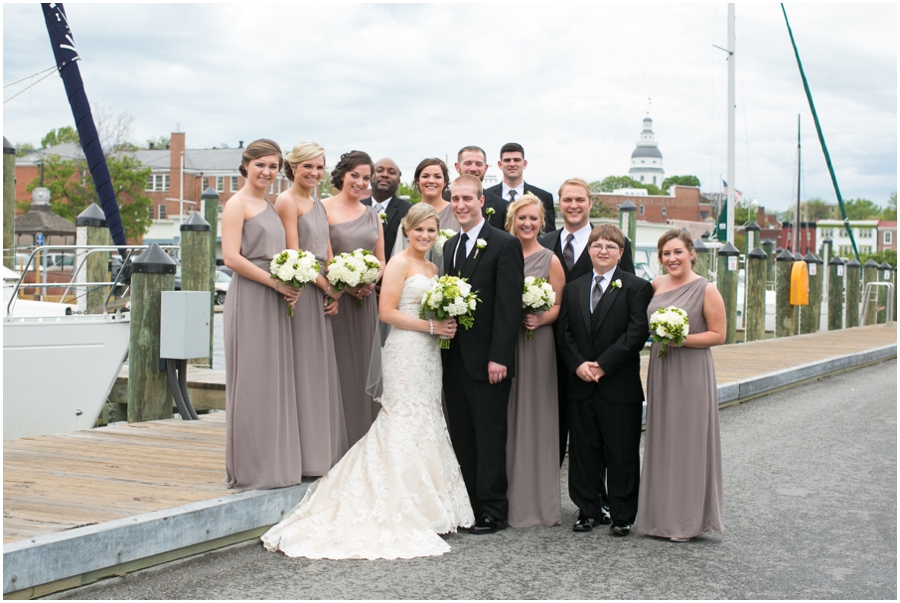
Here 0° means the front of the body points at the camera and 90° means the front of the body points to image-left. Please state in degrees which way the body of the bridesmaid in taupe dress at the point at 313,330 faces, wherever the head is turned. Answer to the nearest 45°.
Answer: approximately 315°

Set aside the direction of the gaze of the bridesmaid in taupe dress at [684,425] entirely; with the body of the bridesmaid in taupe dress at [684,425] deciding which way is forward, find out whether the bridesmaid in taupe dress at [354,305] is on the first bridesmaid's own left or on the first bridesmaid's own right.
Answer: on the first bridesmaid's own right

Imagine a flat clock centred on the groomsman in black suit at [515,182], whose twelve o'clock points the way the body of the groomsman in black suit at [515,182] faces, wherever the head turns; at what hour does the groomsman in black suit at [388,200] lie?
the groomsman in black suit at [388,200] is roughly at 2 o'clock from the groomsman in black suit at [515,182].

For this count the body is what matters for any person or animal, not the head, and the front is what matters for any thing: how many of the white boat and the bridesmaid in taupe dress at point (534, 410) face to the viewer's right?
1

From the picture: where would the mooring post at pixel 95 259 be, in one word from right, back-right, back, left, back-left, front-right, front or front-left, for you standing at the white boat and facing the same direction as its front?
left

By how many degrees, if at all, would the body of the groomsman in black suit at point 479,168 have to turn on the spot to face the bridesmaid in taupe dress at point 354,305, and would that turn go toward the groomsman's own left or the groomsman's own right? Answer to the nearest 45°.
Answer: approximately 45° to the groomsman's own right

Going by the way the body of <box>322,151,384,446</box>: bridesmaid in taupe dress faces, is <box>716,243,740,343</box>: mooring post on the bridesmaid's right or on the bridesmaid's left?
on the bridesmaid's left

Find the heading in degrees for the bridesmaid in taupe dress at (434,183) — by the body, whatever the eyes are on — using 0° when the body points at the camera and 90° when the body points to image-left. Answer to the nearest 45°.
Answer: approximately 0°

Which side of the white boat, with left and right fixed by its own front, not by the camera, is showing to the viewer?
right

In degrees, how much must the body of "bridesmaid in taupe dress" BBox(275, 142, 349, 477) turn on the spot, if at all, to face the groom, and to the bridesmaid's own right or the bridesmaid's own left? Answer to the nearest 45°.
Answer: approximately 45° to the bridesmaid's own left

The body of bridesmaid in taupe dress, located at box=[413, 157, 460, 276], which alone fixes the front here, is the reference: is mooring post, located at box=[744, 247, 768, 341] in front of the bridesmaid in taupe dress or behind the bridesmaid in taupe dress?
behind

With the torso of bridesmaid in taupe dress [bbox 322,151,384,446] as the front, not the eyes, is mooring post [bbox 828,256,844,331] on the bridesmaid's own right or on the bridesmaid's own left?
on the bridesmaid's own left
